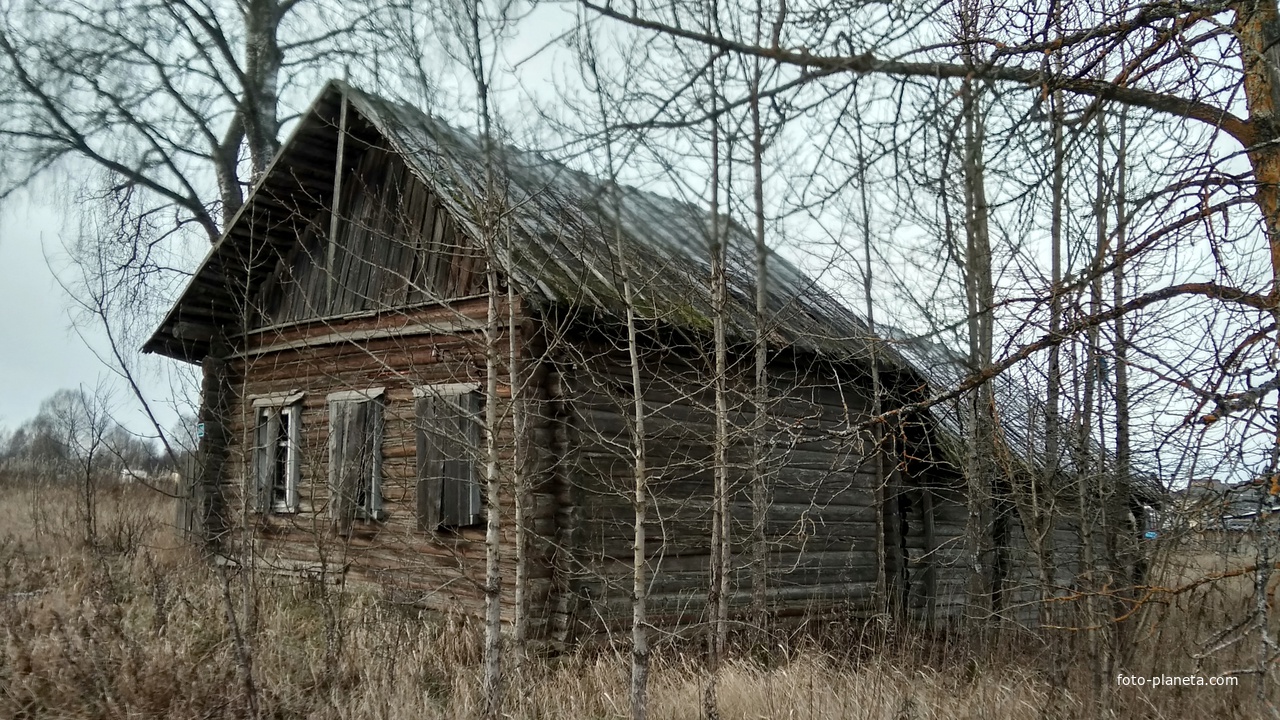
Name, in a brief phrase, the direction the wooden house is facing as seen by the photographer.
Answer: facing the viewer and to the left of the viewer
